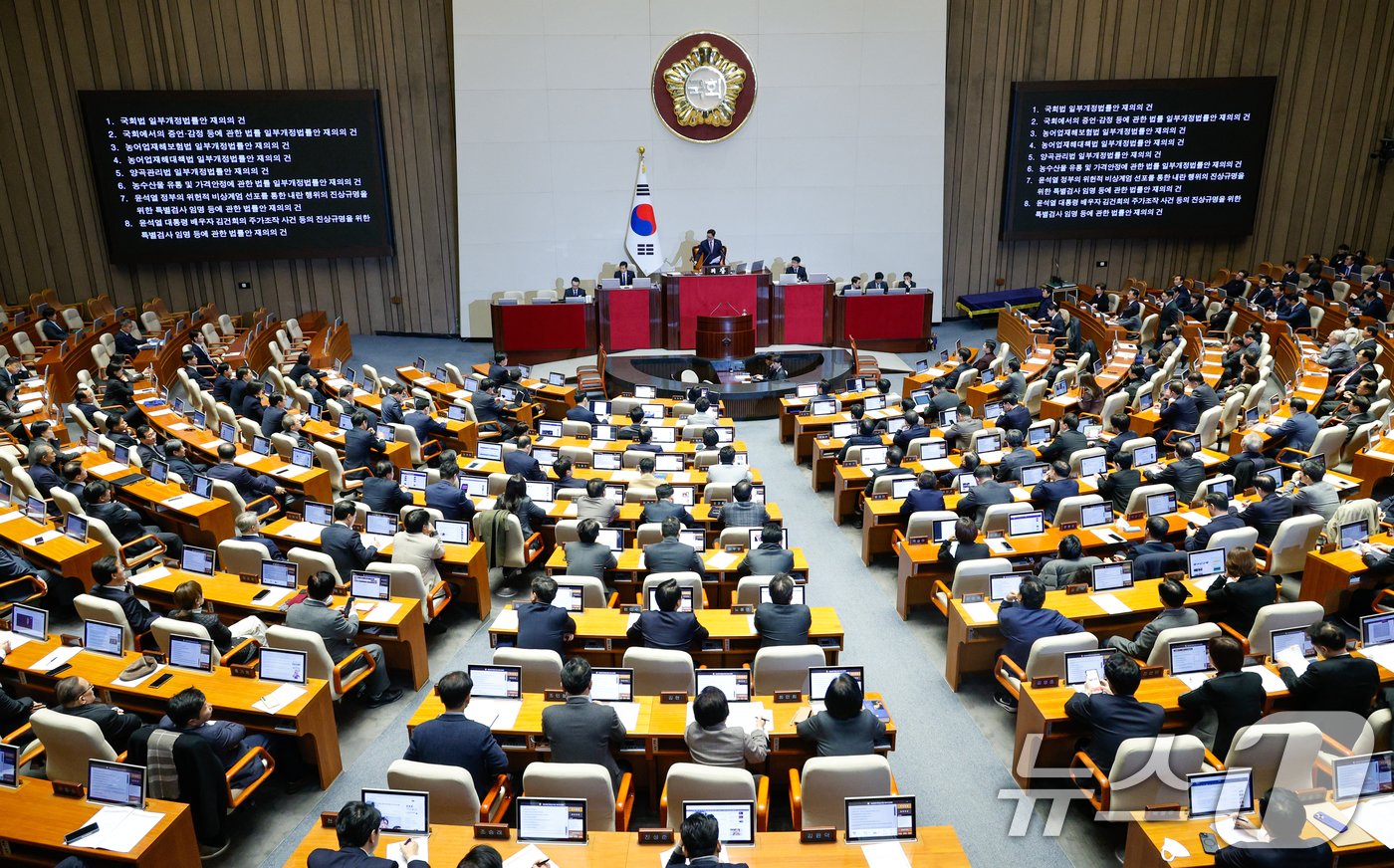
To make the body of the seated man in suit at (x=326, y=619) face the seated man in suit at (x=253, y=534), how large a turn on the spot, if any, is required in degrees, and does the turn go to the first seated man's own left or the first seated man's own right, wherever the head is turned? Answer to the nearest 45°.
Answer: approximately 45° to the first seated man's own left

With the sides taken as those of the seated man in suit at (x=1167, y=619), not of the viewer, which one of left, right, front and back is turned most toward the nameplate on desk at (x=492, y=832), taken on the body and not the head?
left

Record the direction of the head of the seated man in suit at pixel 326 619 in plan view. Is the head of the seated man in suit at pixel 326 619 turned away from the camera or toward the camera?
away from the camera

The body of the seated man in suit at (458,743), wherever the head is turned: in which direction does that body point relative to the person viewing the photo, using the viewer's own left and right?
facing away from the viewer

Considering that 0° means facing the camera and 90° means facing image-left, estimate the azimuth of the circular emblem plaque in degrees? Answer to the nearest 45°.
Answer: approximately 0°

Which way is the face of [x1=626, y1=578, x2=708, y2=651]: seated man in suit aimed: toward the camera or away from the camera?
away from the camera

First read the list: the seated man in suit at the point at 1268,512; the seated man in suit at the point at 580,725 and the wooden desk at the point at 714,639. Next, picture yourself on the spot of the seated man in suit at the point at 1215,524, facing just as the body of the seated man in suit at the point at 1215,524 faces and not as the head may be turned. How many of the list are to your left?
2

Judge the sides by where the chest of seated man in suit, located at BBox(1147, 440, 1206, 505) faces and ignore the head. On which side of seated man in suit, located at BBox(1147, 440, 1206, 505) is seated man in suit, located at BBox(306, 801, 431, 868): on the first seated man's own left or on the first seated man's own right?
on the first seated man's own left

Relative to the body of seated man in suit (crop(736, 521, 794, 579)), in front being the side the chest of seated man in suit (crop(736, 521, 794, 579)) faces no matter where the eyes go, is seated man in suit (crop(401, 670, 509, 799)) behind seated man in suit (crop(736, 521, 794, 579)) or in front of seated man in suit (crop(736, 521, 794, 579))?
behind

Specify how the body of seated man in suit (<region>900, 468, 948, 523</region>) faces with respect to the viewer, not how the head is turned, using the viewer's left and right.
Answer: facing away from the viewer

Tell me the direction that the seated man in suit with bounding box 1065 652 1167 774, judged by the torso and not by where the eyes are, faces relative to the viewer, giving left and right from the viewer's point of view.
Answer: facing away from the viewer and to the left of the viewer
